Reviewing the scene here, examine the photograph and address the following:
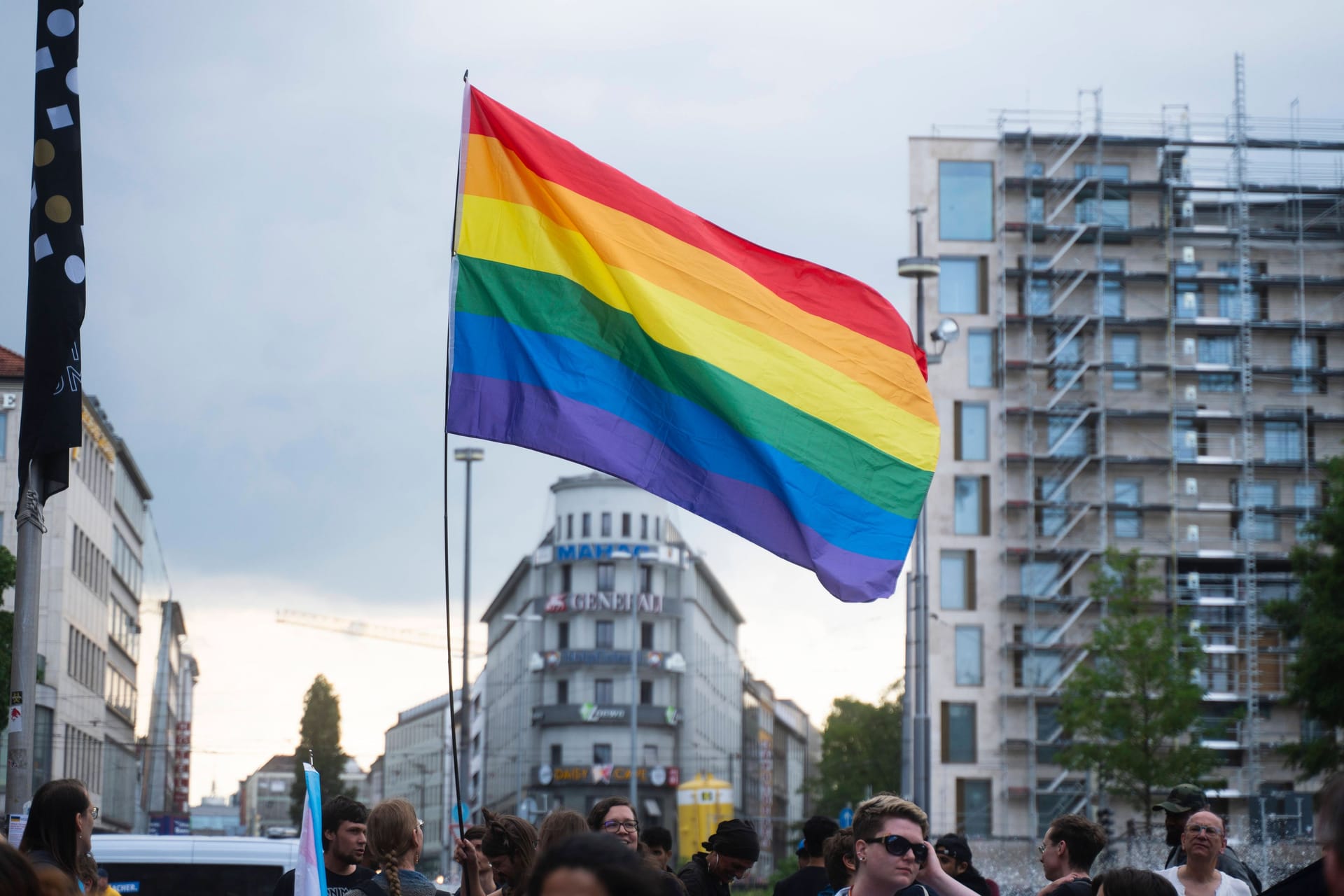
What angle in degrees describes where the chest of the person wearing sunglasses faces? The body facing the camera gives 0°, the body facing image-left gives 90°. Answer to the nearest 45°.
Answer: approximately 315°

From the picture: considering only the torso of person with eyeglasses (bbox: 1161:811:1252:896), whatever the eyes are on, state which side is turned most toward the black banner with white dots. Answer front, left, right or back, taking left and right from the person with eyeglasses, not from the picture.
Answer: right

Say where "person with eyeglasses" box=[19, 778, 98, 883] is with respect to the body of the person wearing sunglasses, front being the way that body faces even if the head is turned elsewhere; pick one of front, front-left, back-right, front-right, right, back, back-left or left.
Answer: back-right

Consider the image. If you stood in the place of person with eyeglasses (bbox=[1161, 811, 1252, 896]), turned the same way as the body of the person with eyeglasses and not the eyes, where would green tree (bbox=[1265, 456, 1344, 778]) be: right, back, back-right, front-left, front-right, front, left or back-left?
back

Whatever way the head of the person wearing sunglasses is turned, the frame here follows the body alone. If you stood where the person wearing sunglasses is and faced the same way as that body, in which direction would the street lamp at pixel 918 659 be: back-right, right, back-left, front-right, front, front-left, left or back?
back-left

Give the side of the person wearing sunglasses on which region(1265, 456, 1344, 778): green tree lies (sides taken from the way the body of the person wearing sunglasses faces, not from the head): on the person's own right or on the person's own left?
on the person's own left

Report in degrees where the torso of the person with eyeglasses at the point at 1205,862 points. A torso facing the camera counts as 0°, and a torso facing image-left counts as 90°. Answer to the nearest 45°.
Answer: approximately 0°

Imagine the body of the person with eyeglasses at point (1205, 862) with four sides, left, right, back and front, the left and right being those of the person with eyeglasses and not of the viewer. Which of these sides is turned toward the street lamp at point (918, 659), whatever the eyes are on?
back

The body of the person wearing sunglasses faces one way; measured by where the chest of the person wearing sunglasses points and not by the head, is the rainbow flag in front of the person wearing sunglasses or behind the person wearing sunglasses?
behind

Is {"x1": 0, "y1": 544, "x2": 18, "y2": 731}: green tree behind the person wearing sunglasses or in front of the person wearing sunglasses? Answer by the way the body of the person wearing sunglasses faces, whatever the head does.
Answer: behind

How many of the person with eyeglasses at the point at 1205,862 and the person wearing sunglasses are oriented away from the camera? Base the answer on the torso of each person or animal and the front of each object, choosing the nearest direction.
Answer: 0

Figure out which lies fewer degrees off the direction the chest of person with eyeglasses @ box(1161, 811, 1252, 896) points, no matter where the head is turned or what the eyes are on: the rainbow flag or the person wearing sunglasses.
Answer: the person wearing sunglasses
